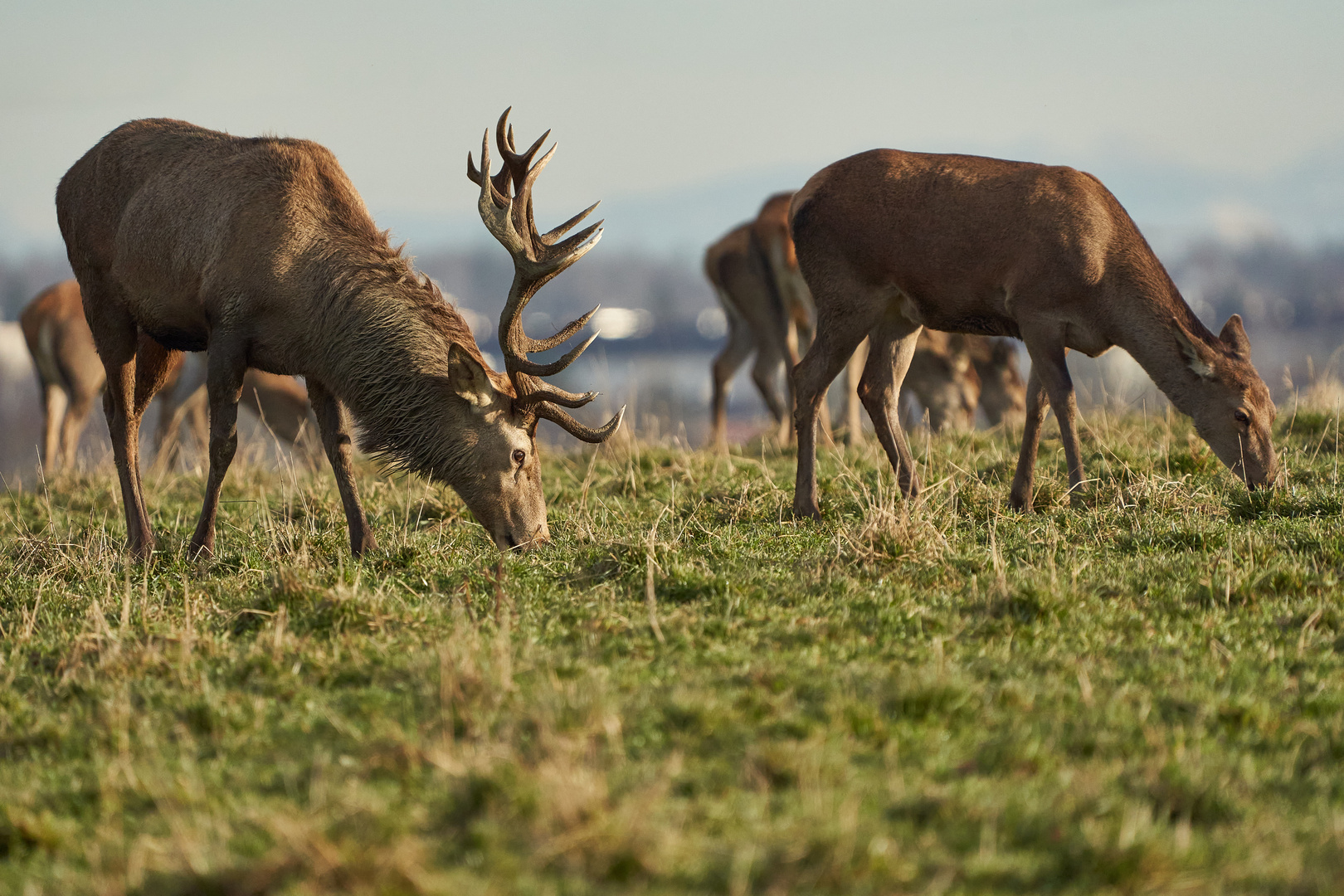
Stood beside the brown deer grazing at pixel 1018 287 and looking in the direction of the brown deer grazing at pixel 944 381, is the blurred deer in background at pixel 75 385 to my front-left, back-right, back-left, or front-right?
front-left

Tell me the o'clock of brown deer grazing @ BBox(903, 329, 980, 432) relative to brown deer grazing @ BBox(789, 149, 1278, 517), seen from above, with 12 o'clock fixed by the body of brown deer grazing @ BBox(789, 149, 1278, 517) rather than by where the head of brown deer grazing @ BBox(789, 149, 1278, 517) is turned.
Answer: brown deer grazing @ BBox(903, 329, 980, 432) is roughly at 9 o'clock from brown deer grazing @ BBox(789, 149, 1278, 517).

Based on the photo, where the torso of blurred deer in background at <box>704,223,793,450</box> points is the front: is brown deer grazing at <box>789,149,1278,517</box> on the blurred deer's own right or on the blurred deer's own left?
on the blurred deer's own right

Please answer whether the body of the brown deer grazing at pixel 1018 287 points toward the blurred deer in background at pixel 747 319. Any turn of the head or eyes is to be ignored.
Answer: no

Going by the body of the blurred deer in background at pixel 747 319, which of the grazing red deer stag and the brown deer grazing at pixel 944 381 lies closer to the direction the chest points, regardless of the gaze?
the brown deer grazing

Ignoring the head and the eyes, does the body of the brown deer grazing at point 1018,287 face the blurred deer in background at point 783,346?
no

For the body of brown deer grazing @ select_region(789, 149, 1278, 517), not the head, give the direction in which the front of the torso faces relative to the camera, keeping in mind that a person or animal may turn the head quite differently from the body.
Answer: to the viewer's right

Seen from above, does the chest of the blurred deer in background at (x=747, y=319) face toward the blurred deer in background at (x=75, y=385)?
no
